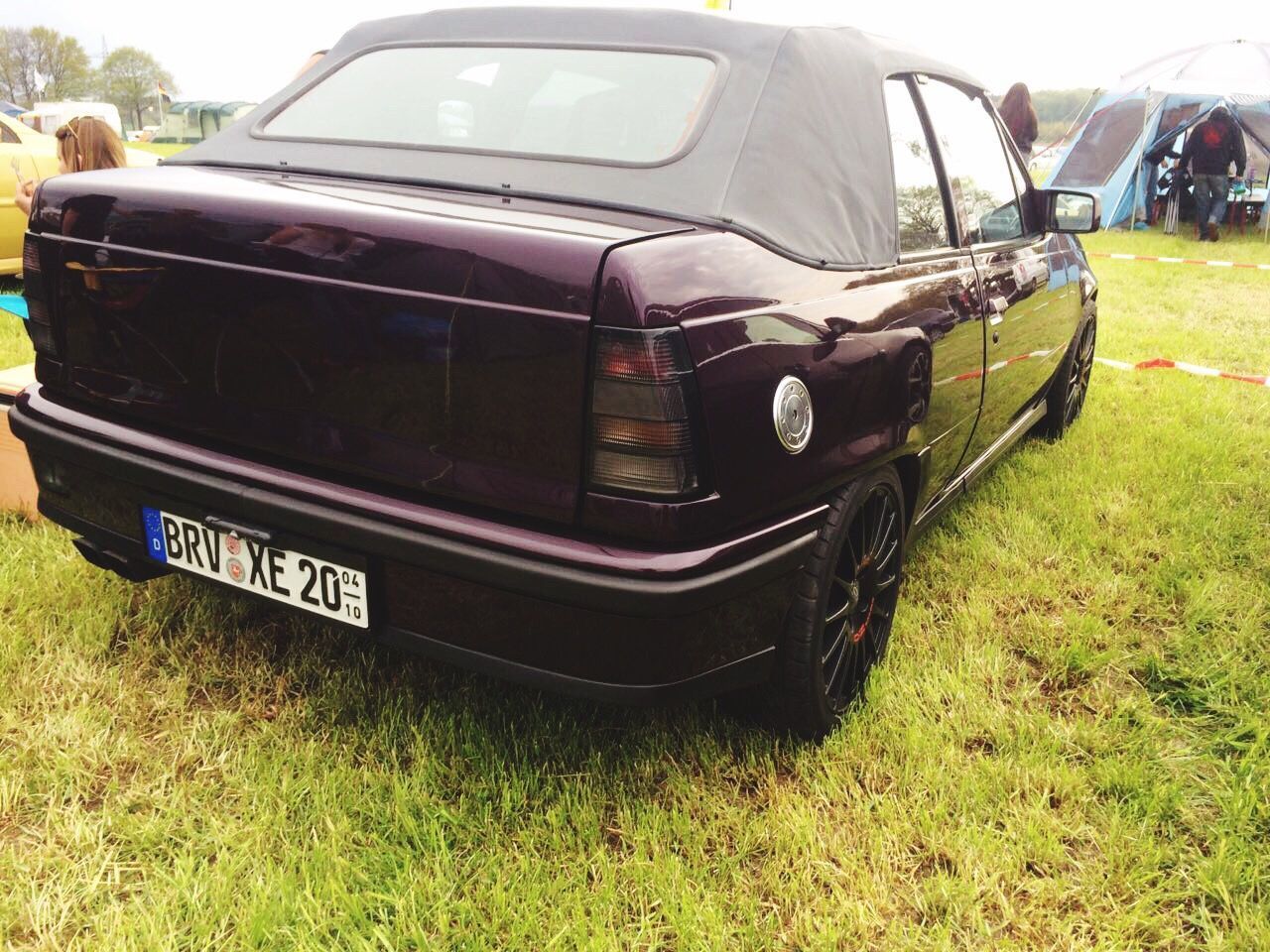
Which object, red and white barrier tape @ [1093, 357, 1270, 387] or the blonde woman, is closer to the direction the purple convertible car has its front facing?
the red and white barrier tape

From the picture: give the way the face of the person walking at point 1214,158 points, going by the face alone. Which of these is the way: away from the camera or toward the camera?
away from the camera

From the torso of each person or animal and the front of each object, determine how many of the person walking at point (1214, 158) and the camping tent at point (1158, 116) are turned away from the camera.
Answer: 1

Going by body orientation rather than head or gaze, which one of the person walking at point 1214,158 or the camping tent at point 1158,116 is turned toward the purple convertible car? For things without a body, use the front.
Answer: the camping tent

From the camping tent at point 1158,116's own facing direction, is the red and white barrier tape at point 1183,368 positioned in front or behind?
in front

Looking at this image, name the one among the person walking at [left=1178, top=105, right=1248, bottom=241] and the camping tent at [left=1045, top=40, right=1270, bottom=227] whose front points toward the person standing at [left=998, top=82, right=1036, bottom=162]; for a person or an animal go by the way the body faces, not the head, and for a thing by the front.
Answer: the camping tent

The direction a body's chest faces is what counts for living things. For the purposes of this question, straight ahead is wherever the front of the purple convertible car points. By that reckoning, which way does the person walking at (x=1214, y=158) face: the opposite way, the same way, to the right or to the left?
the same way

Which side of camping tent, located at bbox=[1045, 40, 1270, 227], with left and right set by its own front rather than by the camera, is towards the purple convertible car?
front

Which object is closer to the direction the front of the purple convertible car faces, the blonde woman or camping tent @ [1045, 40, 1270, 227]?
the camping tent

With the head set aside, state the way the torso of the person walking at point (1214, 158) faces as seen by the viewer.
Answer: away from the camera

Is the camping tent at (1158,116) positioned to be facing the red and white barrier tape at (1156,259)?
yes

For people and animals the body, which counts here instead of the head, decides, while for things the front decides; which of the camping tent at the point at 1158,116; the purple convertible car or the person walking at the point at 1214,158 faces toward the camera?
the camping tent

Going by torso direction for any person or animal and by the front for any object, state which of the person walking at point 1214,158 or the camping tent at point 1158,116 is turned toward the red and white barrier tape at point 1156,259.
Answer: the camping tent

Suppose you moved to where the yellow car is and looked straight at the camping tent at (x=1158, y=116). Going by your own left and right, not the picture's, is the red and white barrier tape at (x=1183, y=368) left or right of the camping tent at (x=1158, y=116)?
right

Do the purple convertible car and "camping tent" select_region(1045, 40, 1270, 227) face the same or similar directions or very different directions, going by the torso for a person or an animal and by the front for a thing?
very different directions

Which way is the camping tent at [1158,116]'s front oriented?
toward the camera

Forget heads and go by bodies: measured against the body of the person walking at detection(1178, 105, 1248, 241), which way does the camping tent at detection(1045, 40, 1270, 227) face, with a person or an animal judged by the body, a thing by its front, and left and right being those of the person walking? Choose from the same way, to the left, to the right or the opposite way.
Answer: the opposite way

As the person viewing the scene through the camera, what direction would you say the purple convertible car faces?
facing away from the viewer and to the right of the viewer

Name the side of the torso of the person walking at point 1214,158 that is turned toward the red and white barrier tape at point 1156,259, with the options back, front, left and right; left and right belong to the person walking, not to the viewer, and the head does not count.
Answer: back

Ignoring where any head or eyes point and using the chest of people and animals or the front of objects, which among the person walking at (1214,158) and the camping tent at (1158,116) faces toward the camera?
the camping tent
